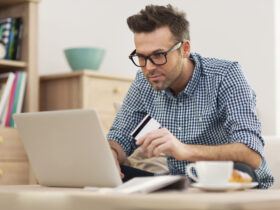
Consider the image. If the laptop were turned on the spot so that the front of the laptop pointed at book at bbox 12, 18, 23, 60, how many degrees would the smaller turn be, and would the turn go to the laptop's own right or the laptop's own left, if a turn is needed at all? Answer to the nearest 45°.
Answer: approximately 45° to the laptop's own left

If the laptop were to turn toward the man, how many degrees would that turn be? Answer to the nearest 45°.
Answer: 0° — it already faces them

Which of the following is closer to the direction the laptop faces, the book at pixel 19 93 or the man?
the man

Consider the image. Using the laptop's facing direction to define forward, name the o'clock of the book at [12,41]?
The book is roughly at 10 o'clock from the laptop.

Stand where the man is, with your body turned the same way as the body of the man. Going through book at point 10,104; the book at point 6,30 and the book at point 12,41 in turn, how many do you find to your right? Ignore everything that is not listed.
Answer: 3

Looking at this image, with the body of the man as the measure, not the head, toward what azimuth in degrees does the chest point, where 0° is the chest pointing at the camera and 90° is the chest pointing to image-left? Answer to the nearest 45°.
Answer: approximately 45°

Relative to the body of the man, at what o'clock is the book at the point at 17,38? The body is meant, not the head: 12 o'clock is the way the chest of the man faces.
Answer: The book is roughly at 3 o'clock from the man.

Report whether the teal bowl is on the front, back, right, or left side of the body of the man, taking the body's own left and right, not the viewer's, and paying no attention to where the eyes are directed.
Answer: right

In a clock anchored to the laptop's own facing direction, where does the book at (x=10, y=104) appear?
The book is roughly at 10 o'clock from the laptop.

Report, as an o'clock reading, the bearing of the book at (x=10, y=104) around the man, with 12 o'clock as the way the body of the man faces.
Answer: The book is roughly at 3 o'clock from the man.

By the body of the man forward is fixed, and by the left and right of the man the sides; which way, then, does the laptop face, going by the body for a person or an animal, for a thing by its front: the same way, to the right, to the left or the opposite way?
the opposite way

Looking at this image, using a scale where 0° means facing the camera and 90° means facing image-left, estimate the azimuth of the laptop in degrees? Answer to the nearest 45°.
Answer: approximately 225°

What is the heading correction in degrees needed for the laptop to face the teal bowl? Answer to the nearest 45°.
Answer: approximately 45° to its left
